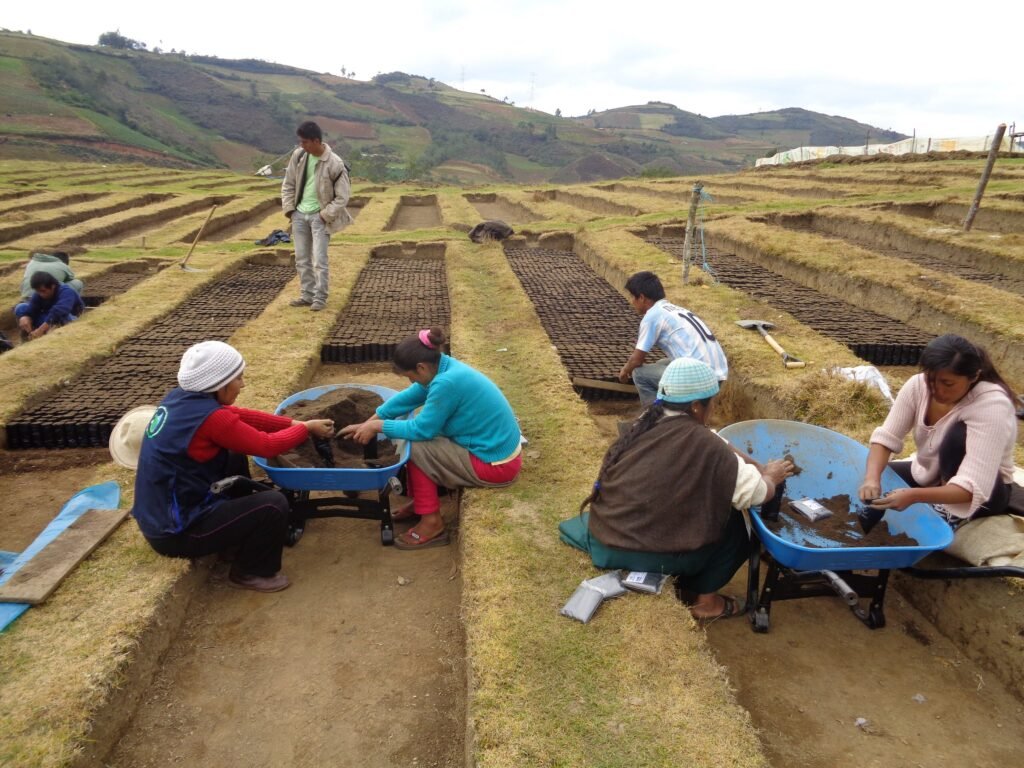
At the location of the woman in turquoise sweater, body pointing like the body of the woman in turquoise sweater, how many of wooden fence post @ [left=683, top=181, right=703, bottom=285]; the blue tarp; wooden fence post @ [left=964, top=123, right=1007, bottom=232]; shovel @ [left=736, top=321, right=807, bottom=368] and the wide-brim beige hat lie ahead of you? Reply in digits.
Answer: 2

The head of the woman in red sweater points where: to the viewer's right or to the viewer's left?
to the viewer's right

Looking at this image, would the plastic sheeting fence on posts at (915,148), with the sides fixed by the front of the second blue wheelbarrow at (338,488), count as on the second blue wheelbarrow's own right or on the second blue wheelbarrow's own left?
on the second blue wheelbarrow's own right

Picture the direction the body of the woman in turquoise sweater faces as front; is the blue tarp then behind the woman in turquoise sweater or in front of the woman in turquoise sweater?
in front

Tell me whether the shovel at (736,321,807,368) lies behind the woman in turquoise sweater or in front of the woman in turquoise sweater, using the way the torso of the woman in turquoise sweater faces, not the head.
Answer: behind

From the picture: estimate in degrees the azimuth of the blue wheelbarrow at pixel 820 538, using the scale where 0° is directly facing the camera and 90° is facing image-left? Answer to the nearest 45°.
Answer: approximately 135°

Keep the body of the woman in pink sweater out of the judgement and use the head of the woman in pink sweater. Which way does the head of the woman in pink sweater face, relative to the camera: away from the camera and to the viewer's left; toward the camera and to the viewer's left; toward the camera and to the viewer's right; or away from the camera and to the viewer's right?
toward the camera and to the viewer's left

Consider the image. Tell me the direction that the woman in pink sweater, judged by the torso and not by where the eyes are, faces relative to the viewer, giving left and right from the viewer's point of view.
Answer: facing the viewer and to the left of the viewer

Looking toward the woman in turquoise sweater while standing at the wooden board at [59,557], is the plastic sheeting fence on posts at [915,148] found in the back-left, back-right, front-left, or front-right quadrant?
front-left

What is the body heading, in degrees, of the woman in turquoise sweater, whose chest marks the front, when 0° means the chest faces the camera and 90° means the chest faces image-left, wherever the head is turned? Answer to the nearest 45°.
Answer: approximately 90°

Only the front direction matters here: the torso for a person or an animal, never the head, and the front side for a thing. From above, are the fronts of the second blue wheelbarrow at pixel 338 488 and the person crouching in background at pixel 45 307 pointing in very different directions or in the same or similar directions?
very different directions

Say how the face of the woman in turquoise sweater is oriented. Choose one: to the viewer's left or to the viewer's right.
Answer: to the viewer's left
